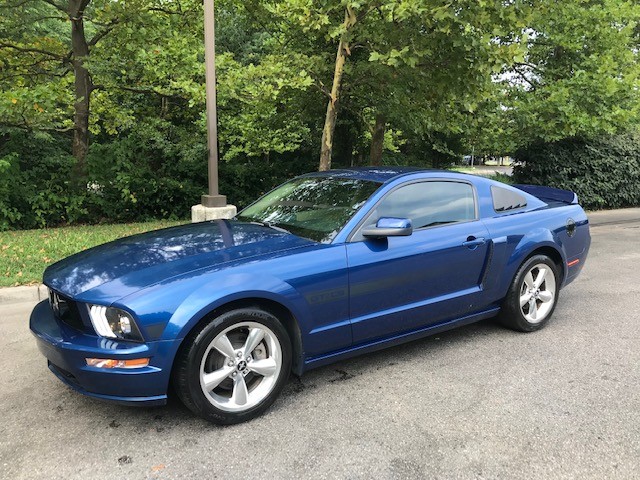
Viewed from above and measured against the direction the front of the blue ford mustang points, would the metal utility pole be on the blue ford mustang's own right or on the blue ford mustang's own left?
on the blue ford mustang's own right

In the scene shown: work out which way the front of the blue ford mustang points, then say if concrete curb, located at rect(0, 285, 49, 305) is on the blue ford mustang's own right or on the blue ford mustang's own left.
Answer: on the blue ford mustang's own right

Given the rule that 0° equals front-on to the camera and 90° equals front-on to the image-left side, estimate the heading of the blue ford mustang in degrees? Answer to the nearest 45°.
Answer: approximately 45°

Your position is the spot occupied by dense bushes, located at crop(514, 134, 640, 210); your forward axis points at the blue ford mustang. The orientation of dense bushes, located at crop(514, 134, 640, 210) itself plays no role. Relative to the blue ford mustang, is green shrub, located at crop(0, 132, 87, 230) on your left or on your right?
right

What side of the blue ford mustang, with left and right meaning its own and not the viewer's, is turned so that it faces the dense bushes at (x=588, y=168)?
back

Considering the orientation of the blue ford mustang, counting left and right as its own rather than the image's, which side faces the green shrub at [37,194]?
right
